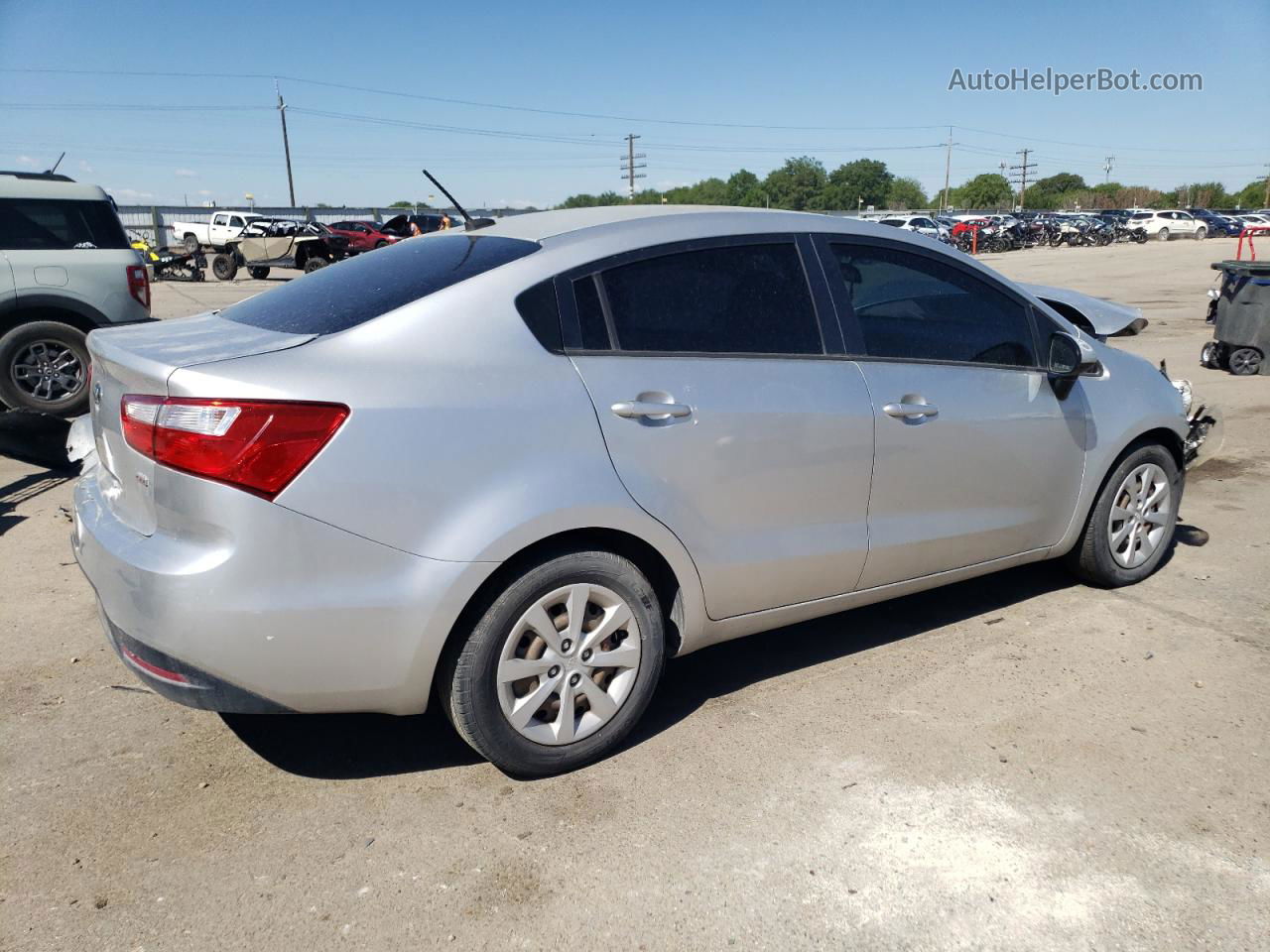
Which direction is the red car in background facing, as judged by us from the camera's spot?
facing to the right of the viewer

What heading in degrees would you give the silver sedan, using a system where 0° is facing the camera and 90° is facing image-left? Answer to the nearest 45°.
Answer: approximately 225°

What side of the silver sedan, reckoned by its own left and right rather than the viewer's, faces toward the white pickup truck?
left

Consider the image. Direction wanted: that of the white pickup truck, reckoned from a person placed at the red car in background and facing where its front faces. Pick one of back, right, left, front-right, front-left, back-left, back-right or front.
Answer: back-left

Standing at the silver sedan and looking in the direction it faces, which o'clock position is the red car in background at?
The red car in background is roughly at 10 o'clock from the silver sedan.

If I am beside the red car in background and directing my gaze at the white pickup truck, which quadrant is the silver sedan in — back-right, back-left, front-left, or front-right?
back-left
